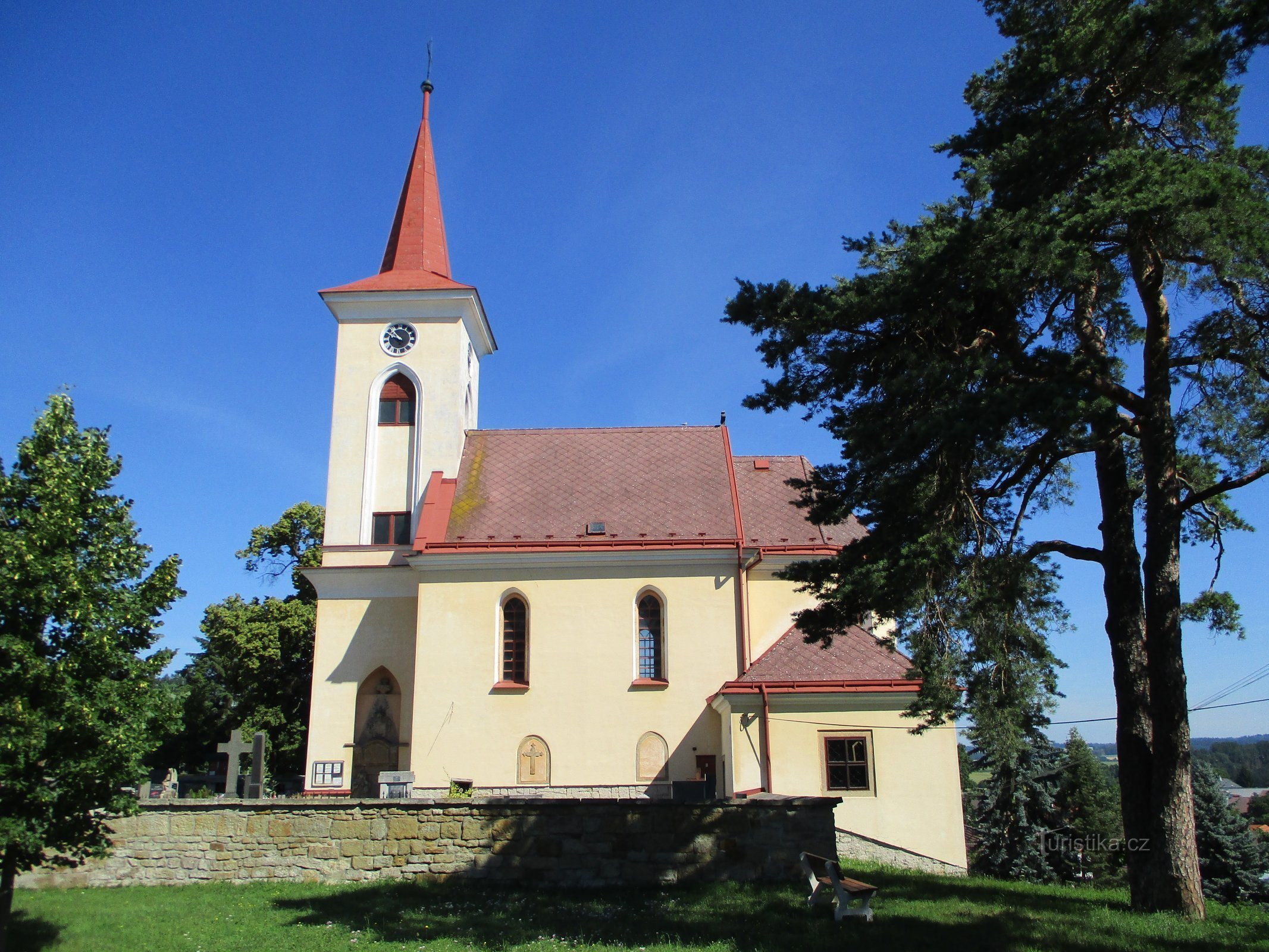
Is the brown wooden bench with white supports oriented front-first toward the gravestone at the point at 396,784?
no

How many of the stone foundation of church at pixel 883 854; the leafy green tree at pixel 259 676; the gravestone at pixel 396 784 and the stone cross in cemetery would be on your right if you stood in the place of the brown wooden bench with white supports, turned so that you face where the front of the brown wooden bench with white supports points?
0

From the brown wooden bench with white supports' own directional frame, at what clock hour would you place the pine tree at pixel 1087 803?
The pine tree is roughly at 11 o'clock from the brown wooden bench with white supports.

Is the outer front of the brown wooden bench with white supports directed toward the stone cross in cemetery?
no

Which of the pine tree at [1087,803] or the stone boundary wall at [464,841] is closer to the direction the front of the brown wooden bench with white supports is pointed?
the pine tree

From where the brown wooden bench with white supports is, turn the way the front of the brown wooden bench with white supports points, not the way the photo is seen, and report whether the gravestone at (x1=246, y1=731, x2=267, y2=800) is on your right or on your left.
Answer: on your left

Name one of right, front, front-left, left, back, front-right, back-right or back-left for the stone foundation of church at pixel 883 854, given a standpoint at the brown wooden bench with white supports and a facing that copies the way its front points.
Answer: front-left

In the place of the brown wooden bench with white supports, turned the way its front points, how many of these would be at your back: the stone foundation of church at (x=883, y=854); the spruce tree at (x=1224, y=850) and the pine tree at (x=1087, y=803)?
0

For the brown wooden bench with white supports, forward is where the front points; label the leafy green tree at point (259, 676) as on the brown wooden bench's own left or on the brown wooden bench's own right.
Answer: on the brown wooden bench's own left

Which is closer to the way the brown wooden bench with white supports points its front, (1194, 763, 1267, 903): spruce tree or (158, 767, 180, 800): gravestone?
the spruce tree

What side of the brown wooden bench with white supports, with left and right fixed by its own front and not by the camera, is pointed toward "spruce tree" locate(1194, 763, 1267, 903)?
front

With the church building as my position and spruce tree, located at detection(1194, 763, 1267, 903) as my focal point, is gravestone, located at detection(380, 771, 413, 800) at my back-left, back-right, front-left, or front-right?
back-right

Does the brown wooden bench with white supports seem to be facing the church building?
no

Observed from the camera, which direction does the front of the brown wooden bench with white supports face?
facing away from the viewer and to the right of the viewer

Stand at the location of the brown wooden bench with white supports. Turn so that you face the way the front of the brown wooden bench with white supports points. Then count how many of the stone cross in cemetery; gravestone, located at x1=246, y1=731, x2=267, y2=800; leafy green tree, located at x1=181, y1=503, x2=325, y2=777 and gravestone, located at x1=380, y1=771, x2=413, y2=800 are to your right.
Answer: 0
